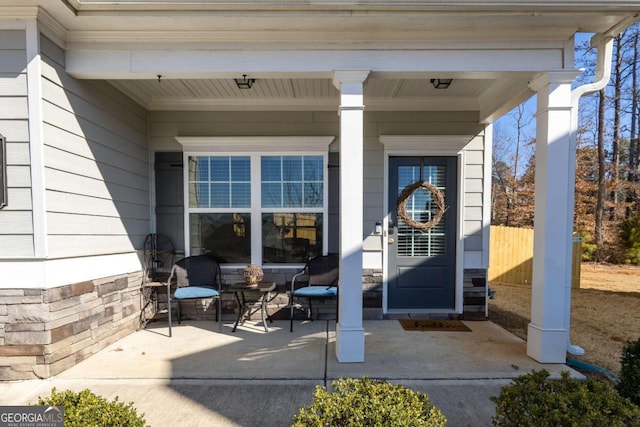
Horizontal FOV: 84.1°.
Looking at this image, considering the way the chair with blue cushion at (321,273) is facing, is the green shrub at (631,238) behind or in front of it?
behind

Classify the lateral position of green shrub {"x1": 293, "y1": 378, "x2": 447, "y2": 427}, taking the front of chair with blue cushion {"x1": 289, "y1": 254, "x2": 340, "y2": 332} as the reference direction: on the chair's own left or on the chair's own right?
on the chair's own left

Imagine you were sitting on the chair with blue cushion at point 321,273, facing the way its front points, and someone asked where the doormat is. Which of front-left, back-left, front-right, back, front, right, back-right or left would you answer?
back-left

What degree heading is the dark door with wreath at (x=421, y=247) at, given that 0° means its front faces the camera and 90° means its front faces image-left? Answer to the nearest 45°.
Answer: approximately 0°

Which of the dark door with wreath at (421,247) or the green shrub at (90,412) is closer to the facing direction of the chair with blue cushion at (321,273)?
the green shrub

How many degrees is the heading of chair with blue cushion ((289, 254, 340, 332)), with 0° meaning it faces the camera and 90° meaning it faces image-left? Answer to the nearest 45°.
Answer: approximately 45°

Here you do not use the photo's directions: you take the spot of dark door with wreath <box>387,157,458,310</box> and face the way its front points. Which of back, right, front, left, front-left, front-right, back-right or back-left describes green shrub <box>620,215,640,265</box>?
back-left

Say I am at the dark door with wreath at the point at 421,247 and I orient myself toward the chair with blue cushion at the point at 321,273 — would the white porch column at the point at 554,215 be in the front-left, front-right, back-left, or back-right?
back-left
